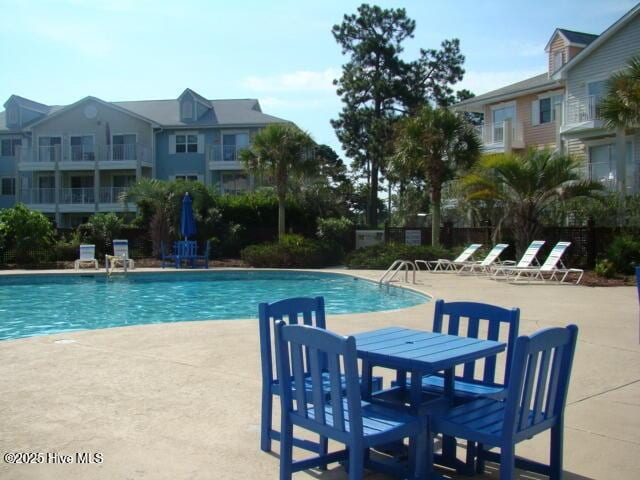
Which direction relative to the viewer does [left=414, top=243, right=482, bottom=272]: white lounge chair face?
to the viewer's left

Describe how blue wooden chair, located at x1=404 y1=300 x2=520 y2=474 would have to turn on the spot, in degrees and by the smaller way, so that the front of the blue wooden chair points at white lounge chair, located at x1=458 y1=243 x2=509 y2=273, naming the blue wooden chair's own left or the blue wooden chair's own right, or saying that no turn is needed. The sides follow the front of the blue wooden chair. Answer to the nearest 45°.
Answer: approximately 135° to the blue wooden chair's own right

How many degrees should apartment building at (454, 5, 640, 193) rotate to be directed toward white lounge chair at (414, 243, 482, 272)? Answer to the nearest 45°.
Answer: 0° — it already faces it

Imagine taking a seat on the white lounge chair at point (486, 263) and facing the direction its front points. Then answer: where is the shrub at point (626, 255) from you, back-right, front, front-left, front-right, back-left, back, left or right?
back

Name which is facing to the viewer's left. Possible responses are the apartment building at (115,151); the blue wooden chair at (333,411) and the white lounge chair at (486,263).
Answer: the white lounge chair

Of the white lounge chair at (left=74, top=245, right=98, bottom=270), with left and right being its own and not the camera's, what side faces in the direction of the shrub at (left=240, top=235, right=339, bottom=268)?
left

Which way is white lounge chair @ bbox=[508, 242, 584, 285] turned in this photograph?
to the viewer's left

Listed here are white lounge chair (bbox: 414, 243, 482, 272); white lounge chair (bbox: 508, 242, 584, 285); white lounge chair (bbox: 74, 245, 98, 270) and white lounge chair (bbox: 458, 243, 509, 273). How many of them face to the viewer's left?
3

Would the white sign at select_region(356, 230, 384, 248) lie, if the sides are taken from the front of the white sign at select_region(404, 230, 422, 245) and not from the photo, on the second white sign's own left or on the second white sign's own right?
on the second white sign's own right

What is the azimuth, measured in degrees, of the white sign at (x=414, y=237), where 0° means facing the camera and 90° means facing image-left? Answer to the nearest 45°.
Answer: approximately 0°

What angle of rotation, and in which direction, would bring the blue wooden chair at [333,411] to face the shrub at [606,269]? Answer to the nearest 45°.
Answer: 0° — it already faces it

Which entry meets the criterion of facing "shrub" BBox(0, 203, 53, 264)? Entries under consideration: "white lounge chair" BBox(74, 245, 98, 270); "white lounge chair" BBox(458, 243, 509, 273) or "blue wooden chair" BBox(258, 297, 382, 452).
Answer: "white lounge chair" BBox(458, 243, 509, 273)

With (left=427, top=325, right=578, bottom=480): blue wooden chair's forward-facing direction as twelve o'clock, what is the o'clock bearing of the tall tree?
The tall tree is roughly at 1 o'clock from the blue wooden chair.

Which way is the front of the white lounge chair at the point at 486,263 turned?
to the viewer's left

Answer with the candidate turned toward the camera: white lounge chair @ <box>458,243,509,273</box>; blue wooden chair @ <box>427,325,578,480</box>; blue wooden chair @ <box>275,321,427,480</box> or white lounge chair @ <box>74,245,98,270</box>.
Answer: white lounge chair @ <box>74,245,98,270</box>
